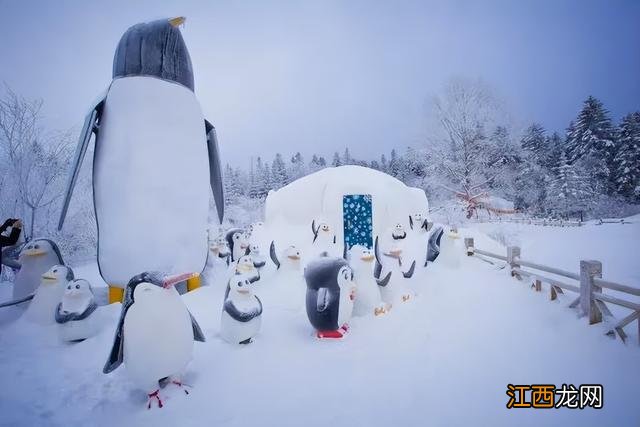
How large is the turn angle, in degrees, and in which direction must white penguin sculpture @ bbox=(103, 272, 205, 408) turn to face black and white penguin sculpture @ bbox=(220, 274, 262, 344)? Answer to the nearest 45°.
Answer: approximately 90° to its left

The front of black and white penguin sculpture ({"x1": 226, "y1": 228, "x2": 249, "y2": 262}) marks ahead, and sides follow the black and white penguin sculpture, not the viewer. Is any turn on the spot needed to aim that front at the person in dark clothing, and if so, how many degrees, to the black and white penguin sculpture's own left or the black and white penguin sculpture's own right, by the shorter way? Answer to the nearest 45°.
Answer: approximately 90° to the black and white penguin sculpture's own right

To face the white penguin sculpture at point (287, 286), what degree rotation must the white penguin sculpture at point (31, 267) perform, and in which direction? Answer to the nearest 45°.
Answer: approximately 135° to its left

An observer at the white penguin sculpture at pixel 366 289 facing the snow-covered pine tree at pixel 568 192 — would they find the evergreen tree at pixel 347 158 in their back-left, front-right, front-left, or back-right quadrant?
front-left

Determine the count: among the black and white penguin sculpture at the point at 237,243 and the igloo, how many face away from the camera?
0

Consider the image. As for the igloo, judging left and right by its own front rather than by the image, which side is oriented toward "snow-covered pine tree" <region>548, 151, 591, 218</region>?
left

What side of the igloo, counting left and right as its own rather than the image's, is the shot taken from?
front

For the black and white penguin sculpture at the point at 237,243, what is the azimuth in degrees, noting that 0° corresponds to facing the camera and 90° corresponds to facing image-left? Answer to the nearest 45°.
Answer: approximately 315°

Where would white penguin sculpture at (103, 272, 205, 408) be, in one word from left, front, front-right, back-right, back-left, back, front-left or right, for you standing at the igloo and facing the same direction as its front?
front

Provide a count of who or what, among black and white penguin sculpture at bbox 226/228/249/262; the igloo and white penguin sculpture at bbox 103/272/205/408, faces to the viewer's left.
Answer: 0

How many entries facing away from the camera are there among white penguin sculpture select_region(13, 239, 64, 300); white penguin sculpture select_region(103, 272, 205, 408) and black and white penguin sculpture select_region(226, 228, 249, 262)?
0

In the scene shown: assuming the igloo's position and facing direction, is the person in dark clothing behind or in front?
in front

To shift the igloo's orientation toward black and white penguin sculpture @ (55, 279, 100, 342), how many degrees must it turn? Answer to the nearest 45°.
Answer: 0° — it already faces it
